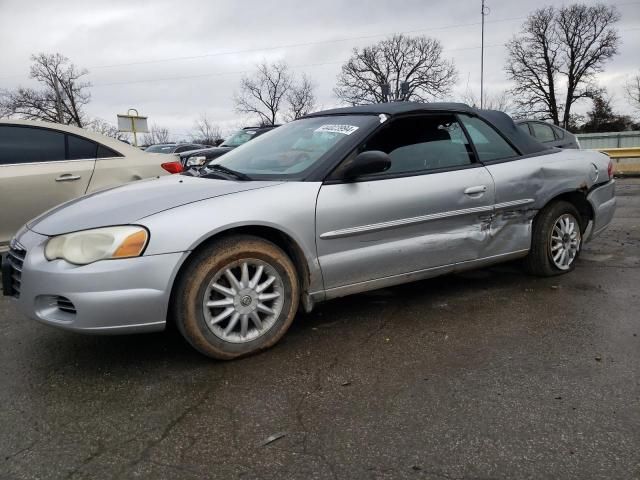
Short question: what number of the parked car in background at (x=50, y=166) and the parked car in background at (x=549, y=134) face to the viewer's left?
2

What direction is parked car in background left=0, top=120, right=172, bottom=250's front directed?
to the viewer's left

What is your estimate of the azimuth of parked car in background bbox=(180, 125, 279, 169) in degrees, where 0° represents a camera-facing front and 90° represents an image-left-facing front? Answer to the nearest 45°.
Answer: approximately 45°

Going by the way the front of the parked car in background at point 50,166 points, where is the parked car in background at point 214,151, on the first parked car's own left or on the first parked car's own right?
on the first parked car's own right

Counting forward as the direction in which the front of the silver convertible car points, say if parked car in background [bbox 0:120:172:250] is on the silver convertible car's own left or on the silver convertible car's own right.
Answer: on the silver convertible car's own right

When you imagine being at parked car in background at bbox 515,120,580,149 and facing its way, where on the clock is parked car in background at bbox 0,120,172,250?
parked car in background at bbox 0,120,172,250 is roughly at 10 o'clock from parked car in background at bbox 515,120,580,149.

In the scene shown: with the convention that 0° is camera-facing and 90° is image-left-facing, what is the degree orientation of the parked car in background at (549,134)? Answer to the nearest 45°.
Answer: approximately 90°

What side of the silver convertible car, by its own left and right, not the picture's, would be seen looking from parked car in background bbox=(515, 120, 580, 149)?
back
